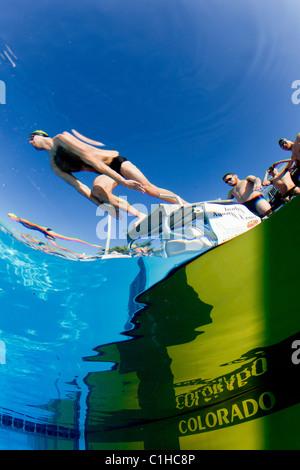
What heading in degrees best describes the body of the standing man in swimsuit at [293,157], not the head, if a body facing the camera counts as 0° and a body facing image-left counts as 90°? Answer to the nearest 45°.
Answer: approximately 90°

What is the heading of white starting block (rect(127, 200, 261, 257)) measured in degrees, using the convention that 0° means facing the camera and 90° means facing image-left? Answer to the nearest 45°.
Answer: approximately 90°
